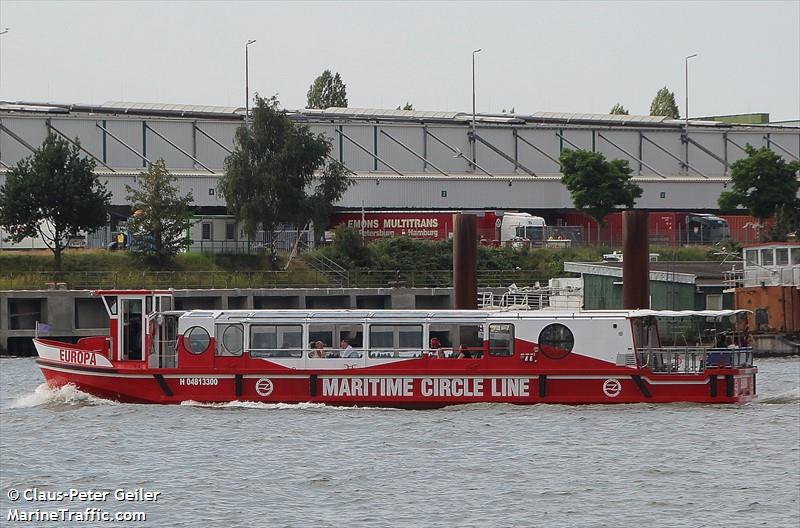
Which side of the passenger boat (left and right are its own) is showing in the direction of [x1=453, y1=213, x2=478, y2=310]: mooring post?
right

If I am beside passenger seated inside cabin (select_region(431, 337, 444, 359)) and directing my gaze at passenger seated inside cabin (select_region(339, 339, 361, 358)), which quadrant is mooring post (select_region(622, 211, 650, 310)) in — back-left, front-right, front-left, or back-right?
back-right

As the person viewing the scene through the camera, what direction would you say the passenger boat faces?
facing to the left of the viewer

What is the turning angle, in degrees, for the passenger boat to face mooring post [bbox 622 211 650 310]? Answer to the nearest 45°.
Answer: approximately 135° to its right
